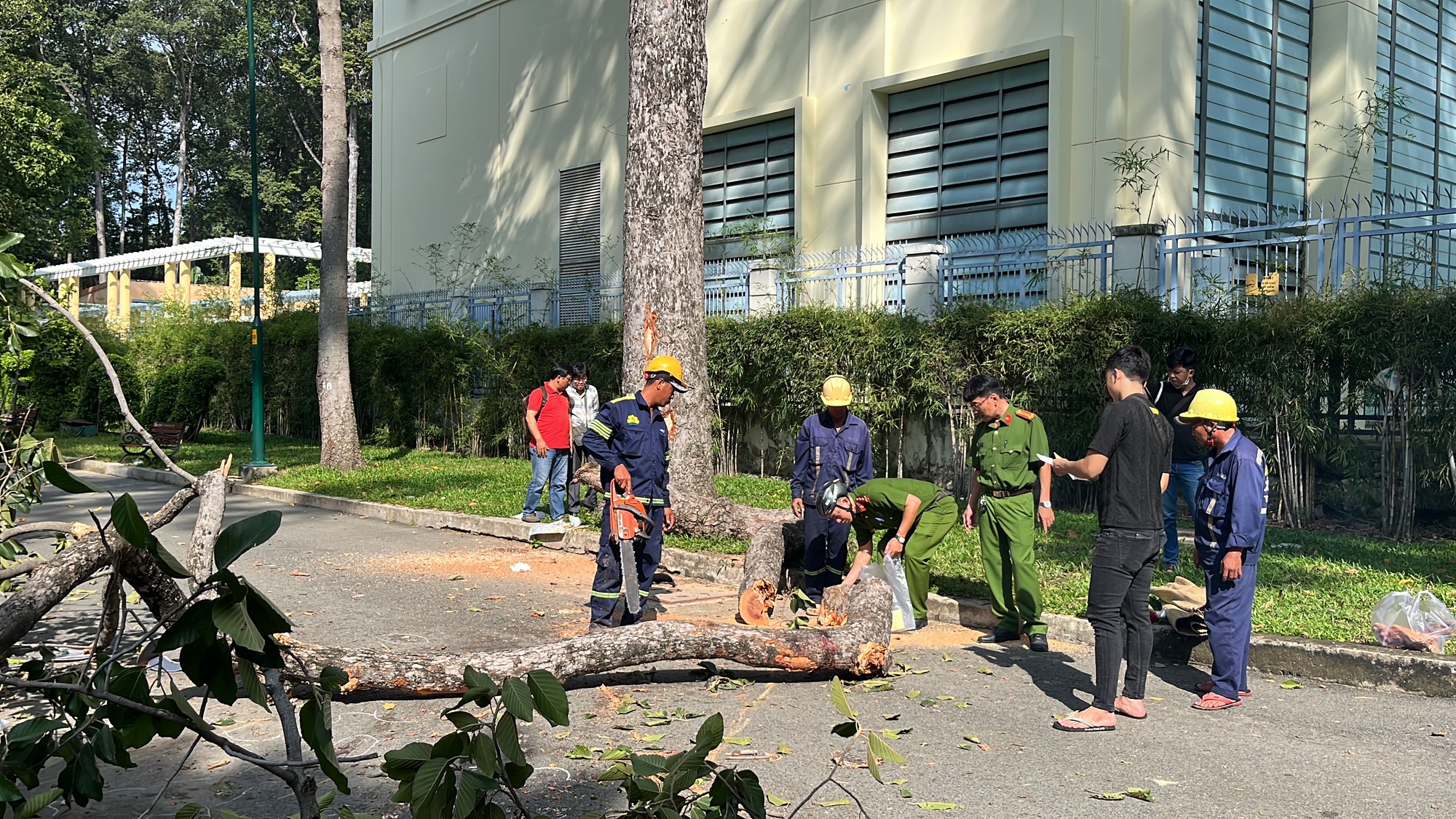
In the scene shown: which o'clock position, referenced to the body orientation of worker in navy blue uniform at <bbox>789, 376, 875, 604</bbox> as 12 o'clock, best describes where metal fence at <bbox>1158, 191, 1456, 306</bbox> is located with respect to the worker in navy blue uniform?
The metal fence is roughly at 8 o'clock from the worker in navy blue uniform.

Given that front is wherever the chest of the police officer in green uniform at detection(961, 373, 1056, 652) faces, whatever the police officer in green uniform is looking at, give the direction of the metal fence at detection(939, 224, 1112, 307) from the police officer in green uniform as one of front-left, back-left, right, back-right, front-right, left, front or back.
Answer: back-right

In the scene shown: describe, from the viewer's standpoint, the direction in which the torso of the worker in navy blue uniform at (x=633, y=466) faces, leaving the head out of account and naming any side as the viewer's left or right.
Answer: facing the viewer and to the right of the viewer

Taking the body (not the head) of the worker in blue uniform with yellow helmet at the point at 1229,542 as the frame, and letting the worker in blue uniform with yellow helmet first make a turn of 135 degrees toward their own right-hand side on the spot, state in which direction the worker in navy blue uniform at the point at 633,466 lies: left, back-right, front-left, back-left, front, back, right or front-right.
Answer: back-left

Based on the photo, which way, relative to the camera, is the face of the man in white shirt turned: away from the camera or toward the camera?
toward the camera

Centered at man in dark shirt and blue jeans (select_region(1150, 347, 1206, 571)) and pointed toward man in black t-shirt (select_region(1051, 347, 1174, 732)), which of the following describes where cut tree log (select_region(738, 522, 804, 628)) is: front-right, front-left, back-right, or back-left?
front-right

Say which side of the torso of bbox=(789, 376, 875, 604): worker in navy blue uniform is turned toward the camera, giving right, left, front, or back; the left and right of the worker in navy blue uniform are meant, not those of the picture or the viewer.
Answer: front

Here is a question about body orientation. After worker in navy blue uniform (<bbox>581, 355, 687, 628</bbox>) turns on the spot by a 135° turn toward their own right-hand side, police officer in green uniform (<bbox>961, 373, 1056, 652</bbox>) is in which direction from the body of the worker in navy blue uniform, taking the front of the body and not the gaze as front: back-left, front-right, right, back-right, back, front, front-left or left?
back

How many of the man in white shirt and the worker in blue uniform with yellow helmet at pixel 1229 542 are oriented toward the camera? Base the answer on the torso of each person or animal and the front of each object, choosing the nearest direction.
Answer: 1

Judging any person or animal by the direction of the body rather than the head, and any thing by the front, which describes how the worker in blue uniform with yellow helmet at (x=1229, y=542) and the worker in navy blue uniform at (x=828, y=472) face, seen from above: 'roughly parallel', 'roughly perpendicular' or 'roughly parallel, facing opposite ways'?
roughly perpendicular

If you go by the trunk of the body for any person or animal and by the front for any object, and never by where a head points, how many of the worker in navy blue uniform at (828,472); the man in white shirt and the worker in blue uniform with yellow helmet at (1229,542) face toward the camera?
2

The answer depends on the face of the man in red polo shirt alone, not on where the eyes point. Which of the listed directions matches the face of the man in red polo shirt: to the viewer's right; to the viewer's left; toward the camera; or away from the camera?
to the viewer's right

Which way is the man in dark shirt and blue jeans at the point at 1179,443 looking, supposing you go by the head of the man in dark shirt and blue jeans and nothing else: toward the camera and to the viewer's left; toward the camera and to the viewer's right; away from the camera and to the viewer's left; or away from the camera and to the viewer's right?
toward the camera and to the viewer's left

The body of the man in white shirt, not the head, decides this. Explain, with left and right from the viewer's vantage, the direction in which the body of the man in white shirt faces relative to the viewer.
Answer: facing the viewer

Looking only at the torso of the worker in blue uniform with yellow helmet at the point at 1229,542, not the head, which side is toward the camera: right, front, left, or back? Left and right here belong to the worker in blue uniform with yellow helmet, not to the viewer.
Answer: left

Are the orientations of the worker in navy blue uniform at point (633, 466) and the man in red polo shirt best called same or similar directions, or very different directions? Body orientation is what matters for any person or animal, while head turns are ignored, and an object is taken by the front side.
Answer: same or similar directions
